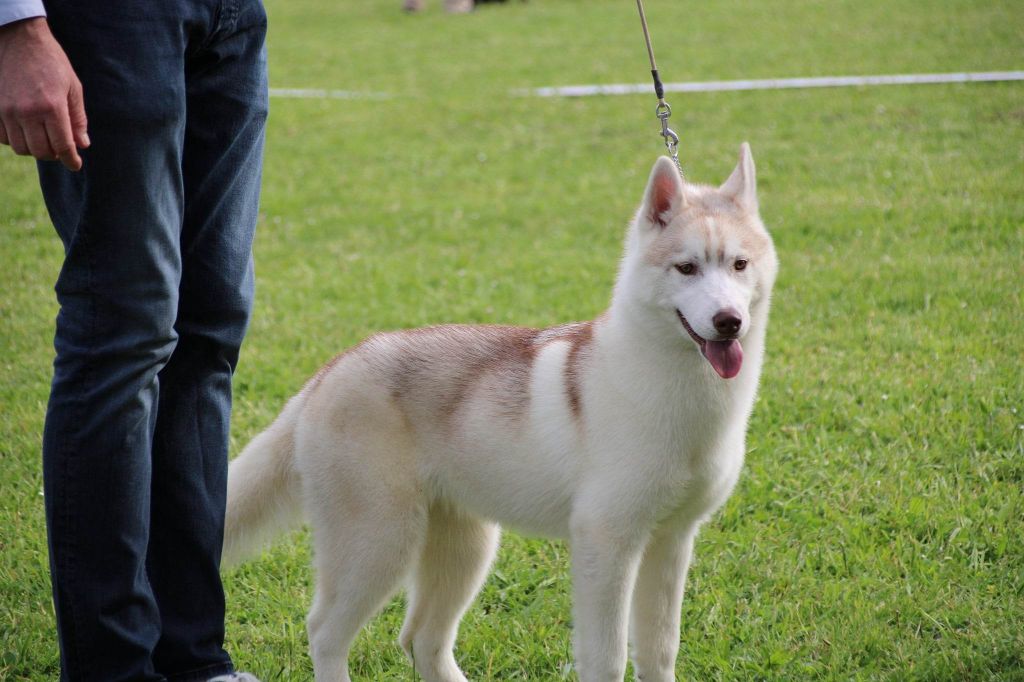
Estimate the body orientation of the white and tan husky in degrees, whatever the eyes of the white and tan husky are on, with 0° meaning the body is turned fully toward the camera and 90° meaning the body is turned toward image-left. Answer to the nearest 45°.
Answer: approximately 315°
